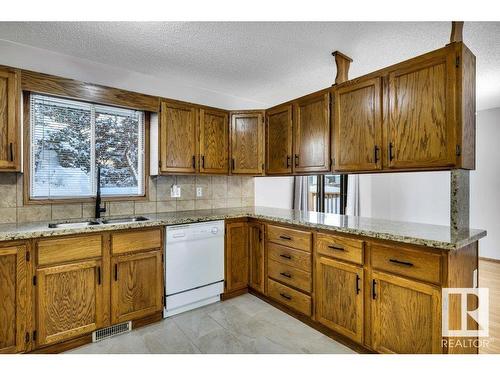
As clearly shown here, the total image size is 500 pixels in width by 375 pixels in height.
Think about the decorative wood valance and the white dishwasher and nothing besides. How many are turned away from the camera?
0

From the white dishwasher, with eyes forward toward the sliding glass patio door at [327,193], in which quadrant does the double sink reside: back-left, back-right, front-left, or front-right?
back-left

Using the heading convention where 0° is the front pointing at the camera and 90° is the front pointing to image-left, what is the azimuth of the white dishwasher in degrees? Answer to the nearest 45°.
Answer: approximately 315°

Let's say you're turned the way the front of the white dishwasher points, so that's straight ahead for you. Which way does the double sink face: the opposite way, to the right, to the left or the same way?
the same way

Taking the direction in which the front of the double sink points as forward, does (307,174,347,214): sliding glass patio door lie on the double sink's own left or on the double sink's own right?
on the double sink's own left

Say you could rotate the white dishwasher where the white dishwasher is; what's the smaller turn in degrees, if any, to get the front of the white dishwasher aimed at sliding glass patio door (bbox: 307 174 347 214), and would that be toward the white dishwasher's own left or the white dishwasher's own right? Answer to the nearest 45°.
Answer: approximately 90° to the white dishwasher's own left

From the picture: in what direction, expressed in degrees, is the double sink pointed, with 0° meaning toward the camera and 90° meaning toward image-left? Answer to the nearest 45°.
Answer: approximately 315°

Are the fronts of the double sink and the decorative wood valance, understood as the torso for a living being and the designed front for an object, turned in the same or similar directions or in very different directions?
same or similar directions

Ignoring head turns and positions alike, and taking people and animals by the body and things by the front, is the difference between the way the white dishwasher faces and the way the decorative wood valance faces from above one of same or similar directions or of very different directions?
same or similar directions

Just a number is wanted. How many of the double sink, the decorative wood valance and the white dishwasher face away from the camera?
0
